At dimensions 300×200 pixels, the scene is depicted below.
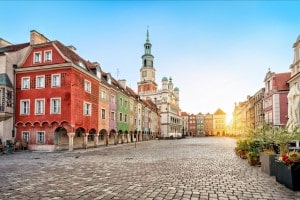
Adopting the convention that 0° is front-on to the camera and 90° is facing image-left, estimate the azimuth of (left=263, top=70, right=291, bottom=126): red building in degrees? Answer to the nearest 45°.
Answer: approximately 45°

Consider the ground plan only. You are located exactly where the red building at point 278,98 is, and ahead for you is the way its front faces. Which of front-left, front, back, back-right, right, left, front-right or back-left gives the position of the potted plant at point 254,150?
front-left
